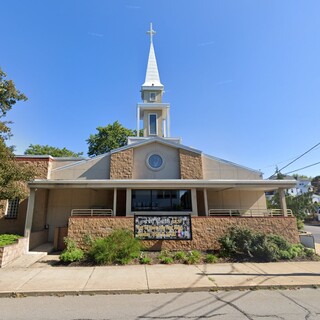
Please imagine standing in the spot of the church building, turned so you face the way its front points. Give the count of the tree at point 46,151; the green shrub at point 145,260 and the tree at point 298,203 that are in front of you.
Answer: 1

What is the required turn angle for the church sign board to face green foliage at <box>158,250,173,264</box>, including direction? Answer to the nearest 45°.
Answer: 0° — it already faces it

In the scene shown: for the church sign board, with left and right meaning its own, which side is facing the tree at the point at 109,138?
back

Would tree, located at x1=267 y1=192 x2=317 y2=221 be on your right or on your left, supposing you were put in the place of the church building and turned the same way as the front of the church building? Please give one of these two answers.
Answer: on your left

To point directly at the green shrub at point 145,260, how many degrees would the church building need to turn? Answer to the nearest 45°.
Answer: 0° — it already faces it

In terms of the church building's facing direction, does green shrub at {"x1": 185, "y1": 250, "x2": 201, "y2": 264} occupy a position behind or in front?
in front

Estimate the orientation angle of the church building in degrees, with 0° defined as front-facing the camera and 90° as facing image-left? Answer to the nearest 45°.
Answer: approximately 0°

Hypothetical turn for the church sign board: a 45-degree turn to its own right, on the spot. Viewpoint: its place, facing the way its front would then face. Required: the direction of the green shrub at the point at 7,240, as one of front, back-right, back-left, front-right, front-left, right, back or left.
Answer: front-right

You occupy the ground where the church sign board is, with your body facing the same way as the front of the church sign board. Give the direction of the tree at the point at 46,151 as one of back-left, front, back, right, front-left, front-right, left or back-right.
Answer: back-right

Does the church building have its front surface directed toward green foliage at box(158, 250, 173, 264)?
yes

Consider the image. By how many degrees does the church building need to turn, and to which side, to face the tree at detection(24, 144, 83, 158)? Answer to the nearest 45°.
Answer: approximately 135° to its right

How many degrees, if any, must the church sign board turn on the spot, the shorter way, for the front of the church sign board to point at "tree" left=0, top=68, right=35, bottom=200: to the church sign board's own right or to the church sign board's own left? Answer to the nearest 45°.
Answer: approximately 90° to the church sign board's own right

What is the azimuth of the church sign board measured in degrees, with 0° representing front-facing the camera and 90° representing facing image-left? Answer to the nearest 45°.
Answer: approximately 0°

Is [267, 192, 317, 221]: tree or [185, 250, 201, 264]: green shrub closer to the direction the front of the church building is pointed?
the green shrub
